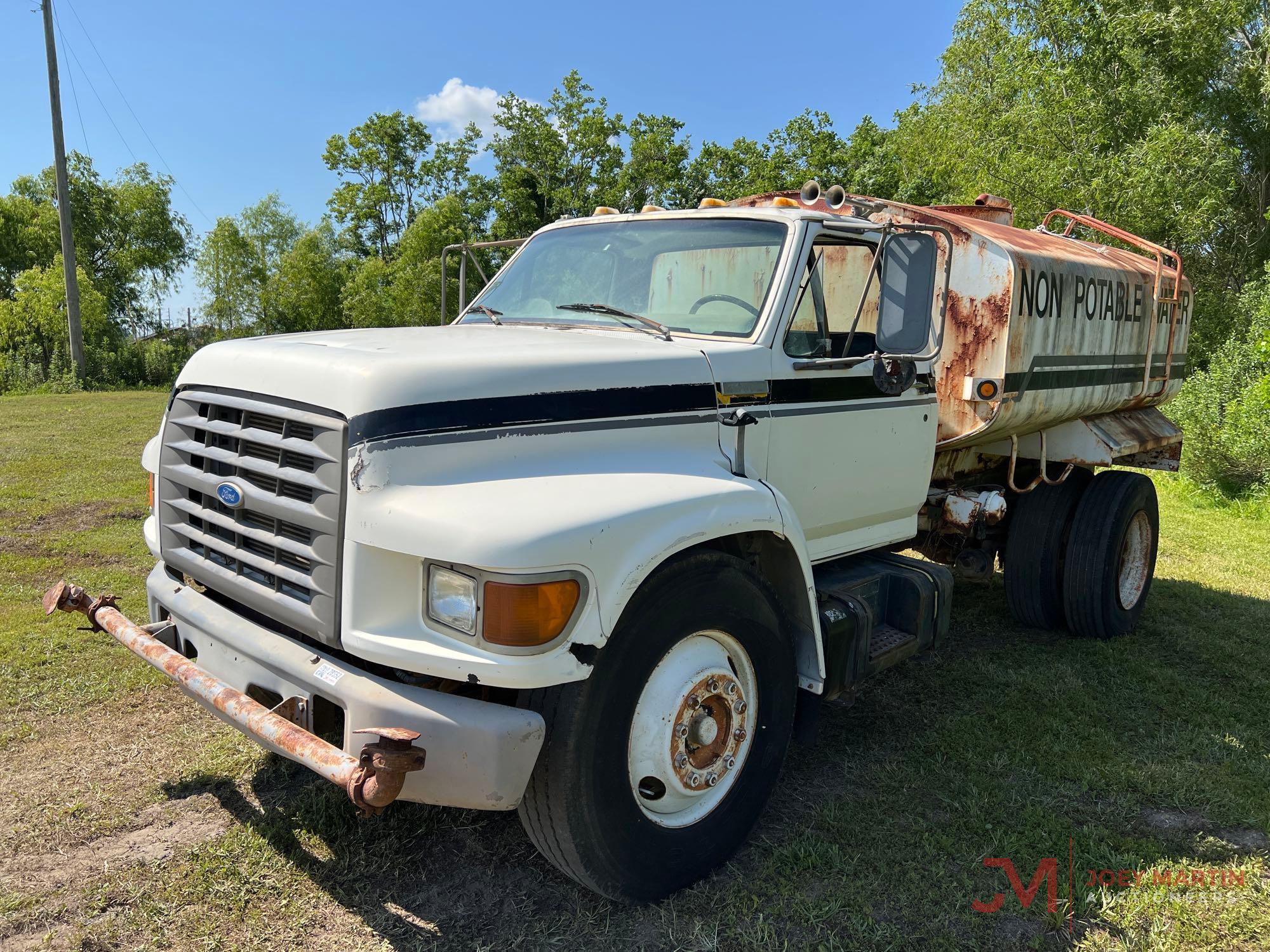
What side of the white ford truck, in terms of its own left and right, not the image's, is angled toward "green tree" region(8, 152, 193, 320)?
right

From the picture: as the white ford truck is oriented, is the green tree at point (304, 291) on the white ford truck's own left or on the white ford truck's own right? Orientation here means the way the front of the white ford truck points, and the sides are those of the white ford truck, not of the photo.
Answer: on the white ford truck's own right

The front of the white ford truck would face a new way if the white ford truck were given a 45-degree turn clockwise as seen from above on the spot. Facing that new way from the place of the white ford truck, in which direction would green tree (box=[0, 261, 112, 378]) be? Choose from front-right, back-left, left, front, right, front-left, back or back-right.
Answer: front-right

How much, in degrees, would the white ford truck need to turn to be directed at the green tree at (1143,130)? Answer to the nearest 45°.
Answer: approximately 180°

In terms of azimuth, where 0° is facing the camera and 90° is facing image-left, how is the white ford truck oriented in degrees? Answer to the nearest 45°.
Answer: approximately 45°

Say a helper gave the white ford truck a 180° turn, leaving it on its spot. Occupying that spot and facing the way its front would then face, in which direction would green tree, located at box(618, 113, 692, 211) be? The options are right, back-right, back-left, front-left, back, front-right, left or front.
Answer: front-left

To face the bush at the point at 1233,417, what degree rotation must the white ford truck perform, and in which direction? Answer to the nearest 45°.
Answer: approximately 180°

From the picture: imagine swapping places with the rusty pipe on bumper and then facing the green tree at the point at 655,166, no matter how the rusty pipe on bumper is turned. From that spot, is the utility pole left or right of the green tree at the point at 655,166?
left

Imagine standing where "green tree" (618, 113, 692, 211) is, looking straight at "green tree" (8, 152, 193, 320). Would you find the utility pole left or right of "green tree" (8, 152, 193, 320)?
left

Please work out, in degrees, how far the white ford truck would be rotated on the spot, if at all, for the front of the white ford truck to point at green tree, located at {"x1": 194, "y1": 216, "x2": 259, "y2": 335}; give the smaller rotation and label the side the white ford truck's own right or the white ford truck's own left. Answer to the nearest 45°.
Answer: approximately 90° to the white ford truck's own right
